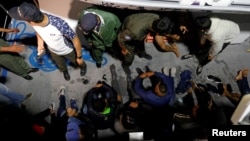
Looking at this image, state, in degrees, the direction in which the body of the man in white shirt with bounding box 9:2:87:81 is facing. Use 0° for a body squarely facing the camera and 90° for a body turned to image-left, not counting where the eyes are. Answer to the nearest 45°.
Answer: approximately 45°

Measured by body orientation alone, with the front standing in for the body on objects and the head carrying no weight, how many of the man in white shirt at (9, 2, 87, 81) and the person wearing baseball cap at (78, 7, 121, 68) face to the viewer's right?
0

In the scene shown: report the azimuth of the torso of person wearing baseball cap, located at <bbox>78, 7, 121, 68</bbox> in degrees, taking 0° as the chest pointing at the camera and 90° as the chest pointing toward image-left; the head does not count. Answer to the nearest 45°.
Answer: approximately 45°

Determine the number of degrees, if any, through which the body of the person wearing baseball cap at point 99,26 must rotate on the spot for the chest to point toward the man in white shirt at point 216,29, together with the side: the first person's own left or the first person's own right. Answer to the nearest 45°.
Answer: approximately 135° to the first person's own left

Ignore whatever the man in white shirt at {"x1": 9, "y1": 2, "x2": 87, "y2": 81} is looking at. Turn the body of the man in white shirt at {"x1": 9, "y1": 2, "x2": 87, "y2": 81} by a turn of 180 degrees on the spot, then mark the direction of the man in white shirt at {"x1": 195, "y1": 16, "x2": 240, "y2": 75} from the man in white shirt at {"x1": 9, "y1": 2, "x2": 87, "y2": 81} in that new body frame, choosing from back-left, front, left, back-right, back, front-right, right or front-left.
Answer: front-right
